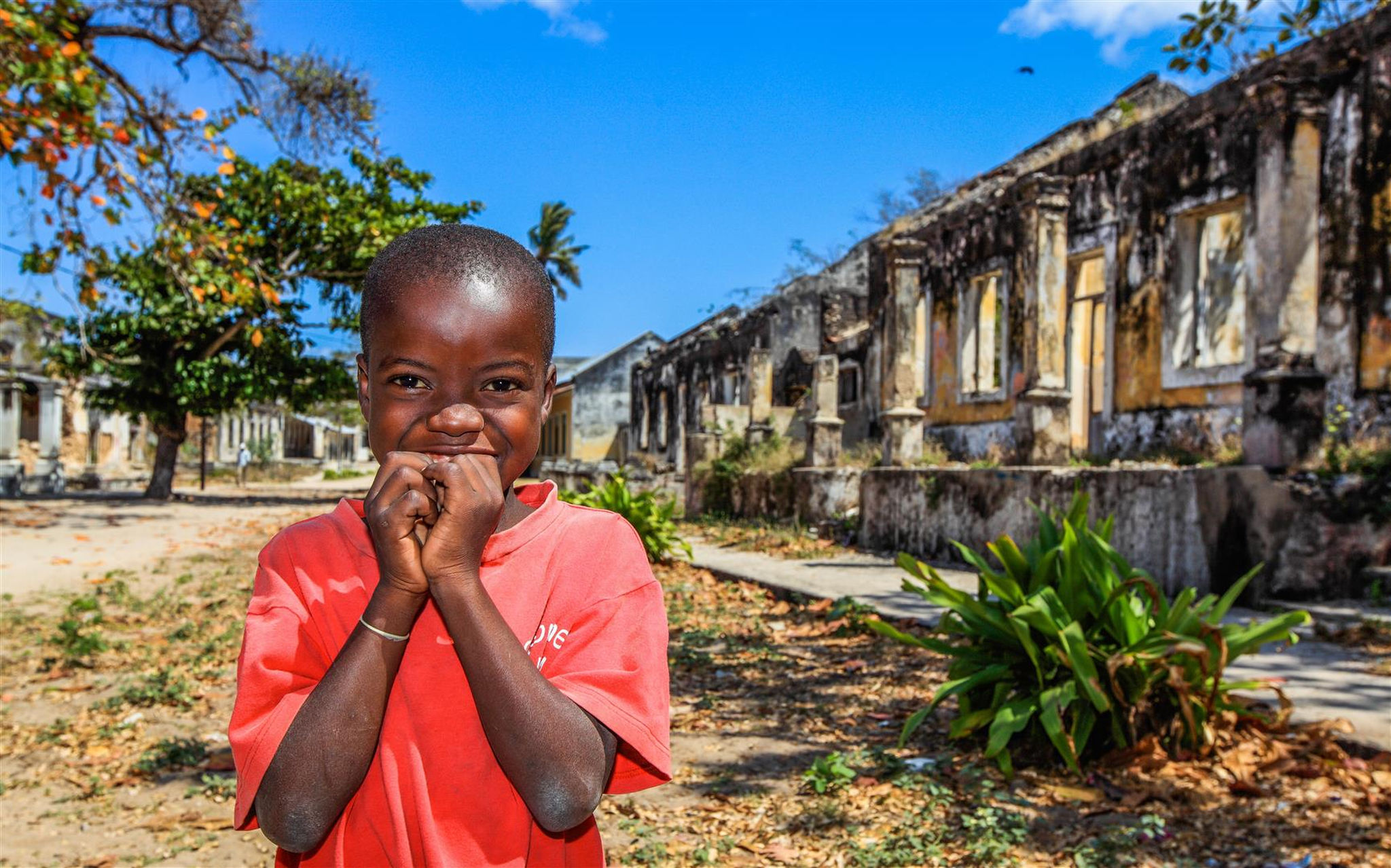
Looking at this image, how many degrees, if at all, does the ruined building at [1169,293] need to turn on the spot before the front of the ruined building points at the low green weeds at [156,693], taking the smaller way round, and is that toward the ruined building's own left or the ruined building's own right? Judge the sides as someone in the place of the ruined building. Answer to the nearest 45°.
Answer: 0° — it already faces it

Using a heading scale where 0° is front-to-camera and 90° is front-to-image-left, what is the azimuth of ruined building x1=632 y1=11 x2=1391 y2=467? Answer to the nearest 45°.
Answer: approximately 45°

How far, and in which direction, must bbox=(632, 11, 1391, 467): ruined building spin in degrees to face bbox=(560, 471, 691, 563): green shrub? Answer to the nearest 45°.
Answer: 0° — it already faces it

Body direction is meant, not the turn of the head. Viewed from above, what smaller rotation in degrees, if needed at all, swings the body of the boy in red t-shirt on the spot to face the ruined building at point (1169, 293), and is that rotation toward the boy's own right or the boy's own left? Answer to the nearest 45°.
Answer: approximately 135° to the boy's own left

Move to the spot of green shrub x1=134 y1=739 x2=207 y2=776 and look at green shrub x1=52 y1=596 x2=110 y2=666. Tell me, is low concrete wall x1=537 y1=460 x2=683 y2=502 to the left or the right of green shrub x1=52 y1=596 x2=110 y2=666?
right

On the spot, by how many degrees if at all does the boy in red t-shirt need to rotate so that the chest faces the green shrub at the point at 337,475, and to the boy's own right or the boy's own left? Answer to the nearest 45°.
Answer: approximately 180°

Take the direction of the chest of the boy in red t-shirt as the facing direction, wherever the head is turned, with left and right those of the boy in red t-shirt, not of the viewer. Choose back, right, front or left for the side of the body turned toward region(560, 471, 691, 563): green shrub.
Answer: back

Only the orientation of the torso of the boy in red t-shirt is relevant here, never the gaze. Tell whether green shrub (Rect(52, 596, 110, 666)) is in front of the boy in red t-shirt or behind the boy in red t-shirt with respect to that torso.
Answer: behind

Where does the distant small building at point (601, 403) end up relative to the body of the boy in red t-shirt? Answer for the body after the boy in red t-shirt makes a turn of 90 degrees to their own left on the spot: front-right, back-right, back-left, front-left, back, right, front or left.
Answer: left

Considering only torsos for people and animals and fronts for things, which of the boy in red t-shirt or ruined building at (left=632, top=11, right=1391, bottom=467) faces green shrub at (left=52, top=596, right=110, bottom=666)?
the ruined building

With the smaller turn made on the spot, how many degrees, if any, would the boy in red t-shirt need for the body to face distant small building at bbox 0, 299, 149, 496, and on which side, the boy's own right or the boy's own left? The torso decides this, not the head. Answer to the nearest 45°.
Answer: approximately 180°

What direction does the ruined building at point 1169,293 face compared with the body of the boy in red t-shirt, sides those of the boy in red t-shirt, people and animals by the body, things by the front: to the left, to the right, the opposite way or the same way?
to the right
